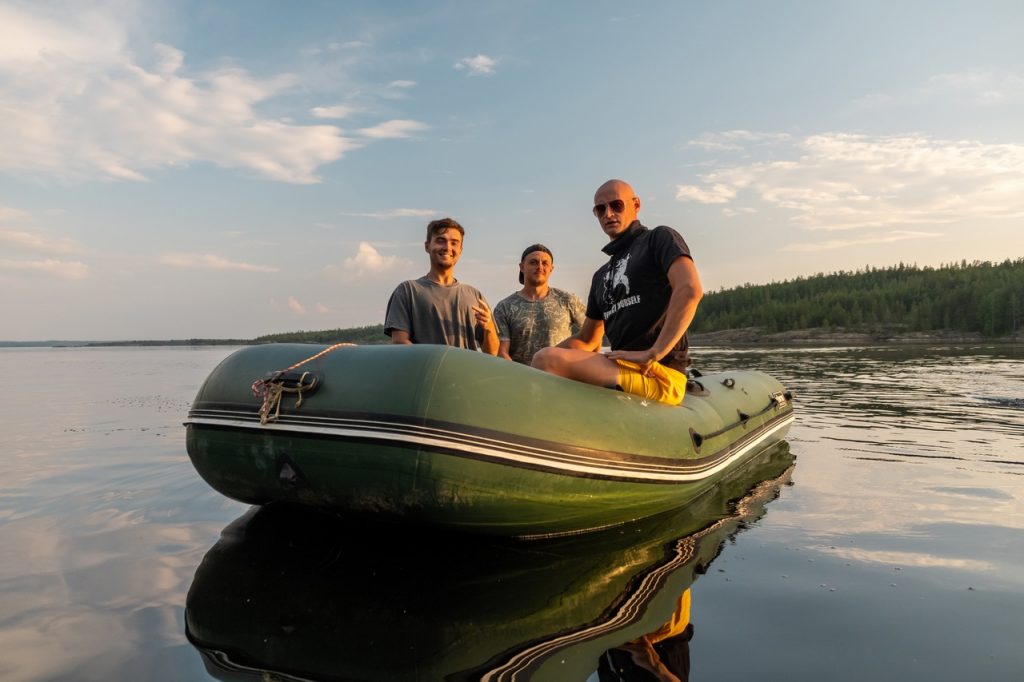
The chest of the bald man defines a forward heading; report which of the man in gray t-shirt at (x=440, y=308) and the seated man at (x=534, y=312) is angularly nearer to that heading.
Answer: the man in gray t-shirt

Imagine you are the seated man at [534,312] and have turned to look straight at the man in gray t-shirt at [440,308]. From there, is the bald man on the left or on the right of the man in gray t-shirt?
left

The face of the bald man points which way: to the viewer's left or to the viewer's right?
to the viewer's left

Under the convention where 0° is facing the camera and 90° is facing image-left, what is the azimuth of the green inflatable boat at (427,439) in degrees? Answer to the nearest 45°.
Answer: approximately 45°

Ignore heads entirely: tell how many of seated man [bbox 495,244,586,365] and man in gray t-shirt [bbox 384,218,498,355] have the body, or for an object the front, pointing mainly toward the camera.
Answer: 2

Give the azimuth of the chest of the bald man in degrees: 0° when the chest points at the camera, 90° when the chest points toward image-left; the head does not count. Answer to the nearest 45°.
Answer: approximately 45°

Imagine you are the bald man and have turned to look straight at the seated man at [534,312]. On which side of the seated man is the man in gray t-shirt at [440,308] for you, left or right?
left

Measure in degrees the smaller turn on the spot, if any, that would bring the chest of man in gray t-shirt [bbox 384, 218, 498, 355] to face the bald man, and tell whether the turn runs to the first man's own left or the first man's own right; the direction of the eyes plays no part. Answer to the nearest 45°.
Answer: approximately 45° to the first man's own left

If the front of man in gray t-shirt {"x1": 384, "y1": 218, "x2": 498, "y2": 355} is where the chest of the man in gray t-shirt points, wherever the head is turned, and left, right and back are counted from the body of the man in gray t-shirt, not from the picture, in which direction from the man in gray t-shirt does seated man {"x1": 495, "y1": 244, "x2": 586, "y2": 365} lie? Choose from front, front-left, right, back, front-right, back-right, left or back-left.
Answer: back-left

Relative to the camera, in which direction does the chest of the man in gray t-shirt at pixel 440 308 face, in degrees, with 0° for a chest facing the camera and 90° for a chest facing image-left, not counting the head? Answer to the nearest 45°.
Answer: approximately 0°

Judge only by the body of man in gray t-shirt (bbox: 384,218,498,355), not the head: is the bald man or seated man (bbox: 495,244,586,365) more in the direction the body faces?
the bald man

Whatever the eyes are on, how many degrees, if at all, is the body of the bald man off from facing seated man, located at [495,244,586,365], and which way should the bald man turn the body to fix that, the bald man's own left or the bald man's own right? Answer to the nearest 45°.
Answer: approximately 90° to the bald man's own right
